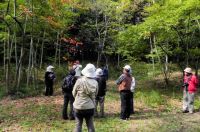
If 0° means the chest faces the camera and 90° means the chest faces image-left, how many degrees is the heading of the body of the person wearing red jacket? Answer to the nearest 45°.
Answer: approximately 45°

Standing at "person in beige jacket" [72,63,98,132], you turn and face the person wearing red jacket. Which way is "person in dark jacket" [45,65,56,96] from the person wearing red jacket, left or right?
left

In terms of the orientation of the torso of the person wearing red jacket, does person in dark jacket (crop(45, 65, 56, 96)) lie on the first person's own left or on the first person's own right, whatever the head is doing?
on the first person's own right

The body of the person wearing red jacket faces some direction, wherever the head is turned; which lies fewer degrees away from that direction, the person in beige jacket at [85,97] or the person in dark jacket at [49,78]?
the person in beige jacket

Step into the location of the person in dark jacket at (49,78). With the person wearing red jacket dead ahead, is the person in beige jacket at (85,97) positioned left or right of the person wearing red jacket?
right

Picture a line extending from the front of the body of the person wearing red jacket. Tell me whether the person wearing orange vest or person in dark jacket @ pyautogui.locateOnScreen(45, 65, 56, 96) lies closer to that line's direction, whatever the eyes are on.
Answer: the person wearing orange vest

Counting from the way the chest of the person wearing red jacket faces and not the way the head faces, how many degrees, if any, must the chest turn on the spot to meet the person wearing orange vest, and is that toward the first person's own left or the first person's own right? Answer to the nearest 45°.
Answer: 0° — they already face them
